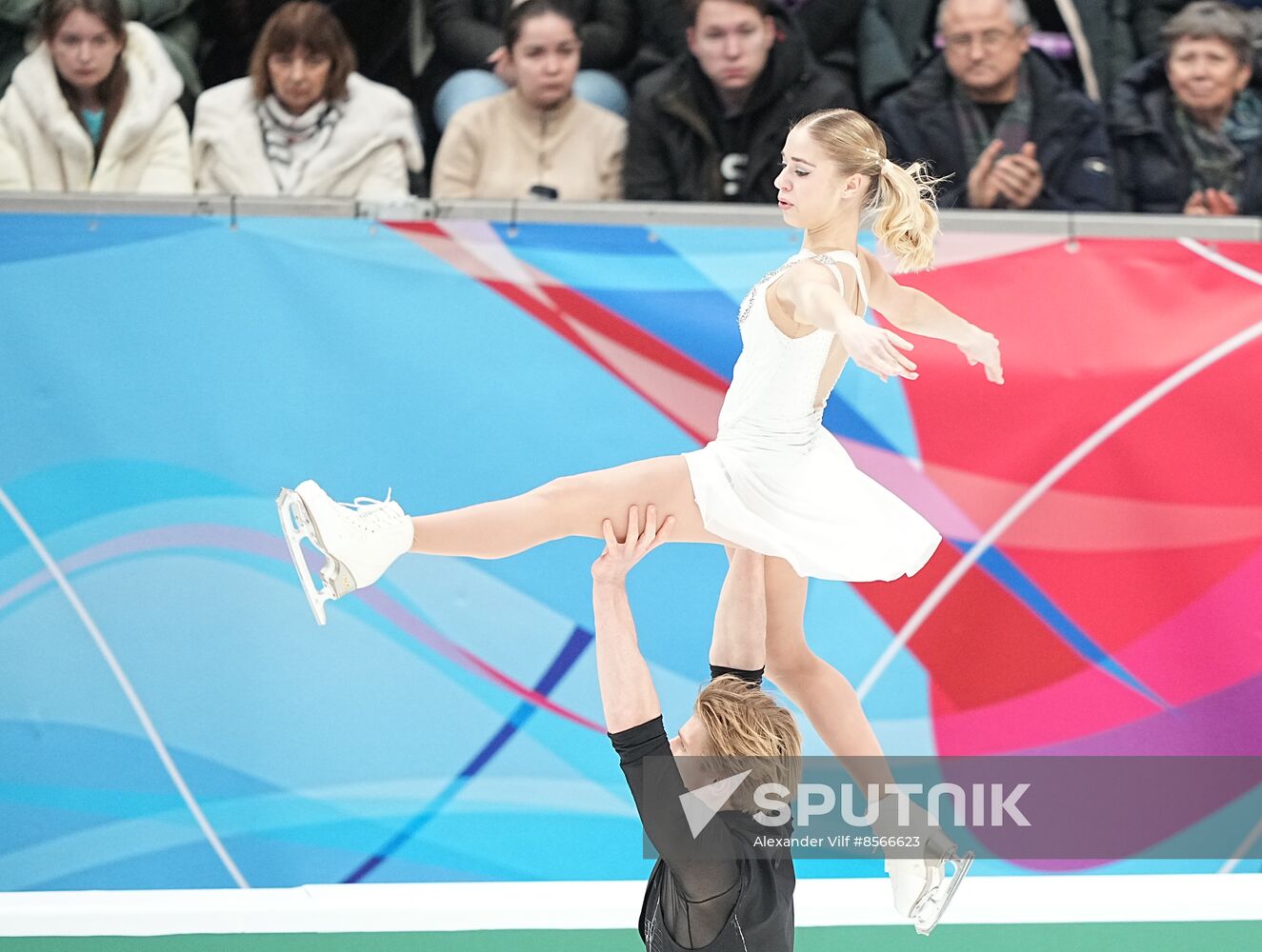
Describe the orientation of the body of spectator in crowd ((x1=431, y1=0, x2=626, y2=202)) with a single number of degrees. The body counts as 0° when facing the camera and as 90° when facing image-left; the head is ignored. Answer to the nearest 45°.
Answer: approximately 0°

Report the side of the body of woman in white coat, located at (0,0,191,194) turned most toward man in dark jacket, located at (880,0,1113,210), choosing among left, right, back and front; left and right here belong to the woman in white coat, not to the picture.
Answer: left

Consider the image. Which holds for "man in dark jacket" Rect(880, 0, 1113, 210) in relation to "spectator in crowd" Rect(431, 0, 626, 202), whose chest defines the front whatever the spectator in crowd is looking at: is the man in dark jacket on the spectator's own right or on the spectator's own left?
on the spectator's own left

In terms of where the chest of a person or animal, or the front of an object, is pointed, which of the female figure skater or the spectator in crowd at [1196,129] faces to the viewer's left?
the female figure skater

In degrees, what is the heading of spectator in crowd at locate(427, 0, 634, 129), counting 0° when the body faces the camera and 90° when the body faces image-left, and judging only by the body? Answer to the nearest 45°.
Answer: approximately 0°

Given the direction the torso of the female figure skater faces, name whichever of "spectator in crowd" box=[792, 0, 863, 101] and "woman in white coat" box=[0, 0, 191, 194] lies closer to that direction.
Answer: the woman in white coat

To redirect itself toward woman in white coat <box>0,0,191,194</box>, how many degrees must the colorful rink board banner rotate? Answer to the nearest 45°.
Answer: approximately 135° to its right

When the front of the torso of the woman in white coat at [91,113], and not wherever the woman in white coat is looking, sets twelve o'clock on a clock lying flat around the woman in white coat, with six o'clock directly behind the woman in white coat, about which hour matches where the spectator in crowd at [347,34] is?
The spectator in crowd is roughly at 8 o'clock from the woman in white coat.

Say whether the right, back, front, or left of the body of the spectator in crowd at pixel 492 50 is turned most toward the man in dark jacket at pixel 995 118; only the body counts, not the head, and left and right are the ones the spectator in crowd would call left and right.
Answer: left

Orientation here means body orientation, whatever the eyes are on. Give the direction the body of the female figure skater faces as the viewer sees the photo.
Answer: to the viewer's left
